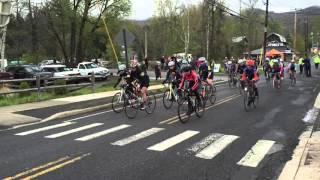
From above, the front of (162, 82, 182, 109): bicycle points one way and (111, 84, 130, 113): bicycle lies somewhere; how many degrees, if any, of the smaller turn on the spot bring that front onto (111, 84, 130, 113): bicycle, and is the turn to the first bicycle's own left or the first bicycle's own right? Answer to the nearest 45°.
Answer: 0° — it already faces it

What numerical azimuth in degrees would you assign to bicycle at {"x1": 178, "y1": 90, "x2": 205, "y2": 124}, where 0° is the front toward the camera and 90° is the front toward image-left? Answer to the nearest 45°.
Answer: approximately 45°

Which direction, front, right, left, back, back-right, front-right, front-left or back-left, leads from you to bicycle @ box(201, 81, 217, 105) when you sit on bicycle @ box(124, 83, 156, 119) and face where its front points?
back

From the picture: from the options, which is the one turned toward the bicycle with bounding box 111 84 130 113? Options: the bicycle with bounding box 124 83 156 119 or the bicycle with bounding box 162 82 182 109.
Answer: the bicycle with bounding box 162 82 182 109

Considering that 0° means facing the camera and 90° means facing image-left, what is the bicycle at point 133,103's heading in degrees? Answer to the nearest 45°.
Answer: approximately 45°

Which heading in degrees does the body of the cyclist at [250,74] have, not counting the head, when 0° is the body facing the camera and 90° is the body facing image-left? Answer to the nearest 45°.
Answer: approximately 0°

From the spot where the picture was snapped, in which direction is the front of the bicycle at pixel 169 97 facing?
facing the viewer and to the left of the viewer

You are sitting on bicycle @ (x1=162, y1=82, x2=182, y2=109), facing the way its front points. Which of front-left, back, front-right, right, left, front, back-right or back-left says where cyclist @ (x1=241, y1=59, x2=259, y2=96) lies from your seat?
back-left

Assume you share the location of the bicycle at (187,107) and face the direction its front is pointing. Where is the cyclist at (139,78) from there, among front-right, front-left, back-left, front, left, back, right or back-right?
right

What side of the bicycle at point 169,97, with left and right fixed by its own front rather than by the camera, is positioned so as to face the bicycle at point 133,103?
front

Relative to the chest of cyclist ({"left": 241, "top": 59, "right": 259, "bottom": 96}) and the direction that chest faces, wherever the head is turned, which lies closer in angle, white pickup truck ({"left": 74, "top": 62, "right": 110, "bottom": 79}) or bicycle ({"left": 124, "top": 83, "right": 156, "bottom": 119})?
the bicycle

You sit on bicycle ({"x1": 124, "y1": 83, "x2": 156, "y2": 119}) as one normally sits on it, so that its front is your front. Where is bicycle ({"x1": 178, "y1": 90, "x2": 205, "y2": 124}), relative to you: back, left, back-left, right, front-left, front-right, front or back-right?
left

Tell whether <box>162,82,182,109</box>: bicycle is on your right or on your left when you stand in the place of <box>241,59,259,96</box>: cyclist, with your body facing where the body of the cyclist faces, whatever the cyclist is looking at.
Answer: on your right
